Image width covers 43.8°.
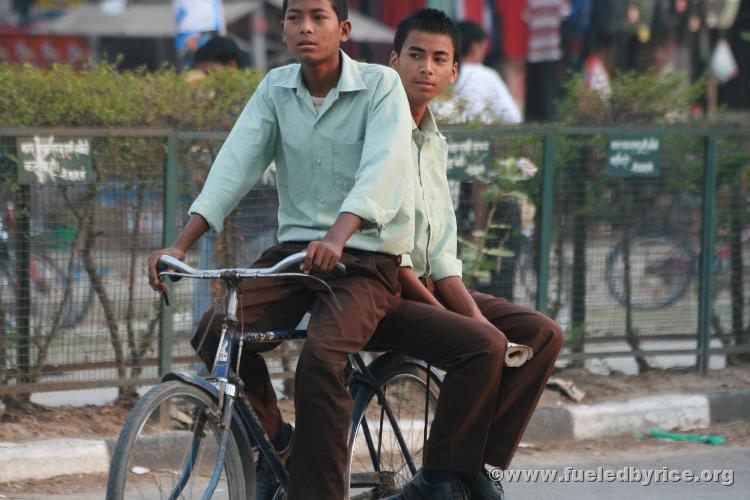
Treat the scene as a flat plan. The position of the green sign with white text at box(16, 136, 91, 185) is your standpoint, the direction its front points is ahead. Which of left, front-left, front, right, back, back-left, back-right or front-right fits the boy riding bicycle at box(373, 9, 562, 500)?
front-left

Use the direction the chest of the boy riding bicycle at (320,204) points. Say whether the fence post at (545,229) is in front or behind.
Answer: behind

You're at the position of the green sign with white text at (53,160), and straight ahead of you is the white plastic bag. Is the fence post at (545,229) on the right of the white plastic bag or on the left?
right

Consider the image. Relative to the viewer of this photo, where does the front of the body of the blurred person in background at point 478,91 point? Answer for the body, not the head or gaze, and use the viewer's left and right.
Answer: facing away from the viewer and to the right of the viewer

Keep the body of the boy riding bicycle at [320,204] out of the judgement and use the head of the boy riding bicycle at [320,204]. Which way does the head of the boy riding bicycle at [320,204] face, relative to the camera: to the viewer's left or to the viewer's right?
to the viewer's left

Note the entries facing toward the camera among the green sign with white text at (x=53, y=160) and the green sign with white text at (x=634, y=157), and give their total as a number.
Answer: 2

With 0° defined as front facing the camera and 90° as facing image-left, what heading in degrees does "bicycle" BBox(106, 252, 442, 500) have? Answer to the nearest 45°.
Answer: approximately 45°

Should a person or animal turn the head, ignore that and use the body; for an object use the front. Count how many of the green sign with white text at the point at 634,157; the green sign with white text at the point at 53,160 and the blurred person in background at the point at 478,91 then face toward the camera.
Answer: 2

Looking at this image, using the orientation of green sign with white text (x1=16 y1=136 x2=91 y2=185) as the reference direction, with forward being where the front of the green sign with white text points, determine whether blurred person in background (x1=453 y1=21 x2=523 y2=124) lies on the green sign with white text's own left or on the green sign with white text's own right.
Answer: on the green sign with white text's own left

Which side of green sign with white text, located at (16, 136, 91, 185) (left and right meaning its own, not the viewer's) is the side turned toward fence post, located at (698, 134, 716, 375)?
left
